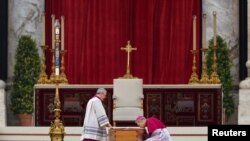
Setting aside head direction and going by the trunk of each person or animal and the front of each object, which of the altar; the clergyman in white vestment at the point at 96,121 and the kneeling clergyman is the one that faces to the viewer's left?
the kneeling clergyman

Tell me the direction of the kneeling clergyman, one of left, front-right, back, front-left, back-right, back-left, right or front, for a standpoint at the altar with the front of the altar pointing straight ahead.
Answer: front

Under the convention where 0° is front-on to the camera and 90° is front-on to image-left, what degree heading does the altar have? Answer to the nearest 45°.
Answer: approximately 0°

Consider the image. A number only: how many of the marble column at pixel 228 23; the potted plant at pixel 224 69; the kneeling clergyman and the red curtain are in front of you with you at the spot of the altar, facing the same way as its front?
1

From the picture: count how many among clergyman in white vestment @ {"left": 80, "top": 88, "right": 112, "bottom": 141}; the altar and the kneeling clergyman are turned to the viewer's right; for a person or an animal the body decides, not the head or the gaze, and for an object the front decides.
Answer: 1

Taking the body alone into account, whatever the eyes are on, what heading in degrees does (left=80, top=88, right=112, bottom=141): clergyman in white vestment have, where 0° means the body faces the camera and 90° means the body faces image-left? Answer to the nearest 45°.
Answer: approximately 270°

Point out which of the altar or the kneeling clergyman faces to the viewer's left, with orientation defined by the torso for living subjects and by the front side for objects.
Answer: the kneeling clergyman

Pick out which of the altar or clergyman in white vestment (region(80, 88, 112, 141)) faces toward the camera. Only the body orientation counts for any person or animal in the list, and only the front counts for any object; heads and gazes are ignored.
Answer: the altar

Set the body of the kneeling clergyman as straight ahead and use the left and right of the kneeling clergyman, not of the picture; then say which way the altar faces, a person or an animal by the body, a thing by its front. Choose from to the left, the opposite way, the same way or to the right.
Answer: to the left

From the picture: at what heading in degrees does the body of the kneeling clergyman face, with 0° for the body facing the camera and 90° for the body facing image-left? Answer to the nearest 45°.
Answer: approximately 90°

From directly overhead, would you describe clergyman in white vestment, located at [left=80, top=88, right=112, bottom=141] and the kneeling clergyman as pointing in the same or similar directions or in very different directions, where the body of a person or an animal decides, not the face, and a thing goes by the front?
very different directions

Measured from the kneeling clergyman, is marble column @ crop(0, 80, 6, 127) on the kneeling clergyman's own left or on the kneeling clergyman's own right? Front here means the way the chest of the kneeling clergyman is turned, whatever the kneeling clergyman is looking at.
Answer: on the kneeling clergyman's own right

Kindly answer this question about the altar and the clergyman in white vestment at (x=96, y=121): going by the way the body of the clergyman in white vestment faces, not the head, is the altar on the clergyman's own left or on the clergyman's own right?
on the clergyman's own left

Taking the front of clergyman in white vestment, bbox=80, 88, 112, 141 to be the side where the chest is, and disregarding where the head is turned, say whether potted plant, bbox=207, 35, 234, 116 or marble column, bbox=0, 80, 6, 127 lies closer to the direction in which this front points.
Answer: the potted plant
